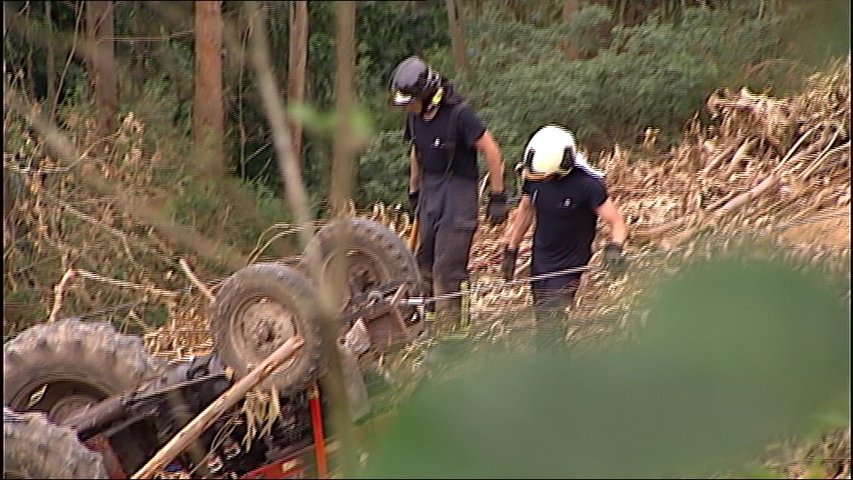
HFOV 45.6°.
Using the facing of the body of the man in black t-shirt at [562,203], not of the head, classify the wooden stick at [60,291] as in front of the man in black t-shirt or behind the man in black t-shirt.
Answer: in front

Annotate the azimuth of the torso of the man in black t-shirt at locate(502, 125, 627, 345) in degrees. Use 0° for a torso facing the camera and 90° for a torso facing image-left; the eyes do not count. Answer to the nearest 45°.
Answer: approximately 45°

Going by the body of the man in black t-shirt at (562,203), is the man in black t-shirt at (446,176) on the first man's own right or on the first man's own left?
on the first man's own right

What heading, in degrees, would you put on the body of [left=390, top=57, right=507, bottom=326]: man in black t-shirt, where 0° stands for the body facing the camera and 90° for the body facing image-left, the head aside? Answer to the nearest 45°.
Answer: approximately 45°

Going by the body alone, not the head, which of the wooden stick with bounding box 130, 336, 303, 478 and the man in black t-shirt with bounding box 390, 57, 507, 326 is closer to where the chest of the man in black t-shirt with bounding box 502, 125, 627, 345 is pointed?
the wooden stick
